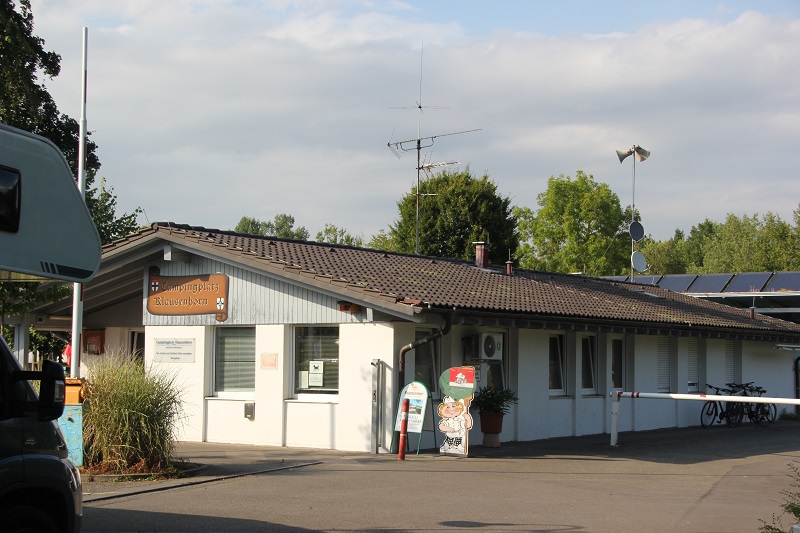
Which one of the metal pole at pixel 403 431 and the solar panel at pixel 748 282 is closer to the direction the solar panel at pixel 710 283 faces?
the metal pole

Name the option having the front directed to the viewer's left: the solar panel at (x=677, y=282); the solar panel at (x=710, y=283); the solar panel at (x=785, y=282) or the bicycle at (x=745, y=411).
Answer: the bicycle

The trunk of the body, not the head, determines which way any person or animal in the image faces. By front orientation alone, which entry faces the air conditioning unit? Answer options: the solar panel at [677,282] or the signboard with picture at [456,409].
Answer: the solar panel

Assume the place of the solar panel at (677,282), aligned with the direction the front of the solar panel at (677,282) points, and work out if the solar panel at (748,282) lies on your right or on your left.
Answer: on your left

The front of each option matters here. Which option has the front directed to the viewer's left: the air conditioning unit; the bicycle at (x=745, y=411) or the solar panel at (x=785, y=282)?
the bicycle

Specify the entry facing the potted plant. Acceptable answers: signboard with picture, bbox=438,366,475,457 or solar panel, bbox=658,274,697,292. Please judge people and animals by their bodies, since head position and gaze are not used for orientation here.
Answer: the solar panel

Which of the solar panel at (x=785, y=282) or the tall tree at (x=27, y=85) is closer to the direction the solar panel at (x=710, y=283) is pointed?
the tall tree

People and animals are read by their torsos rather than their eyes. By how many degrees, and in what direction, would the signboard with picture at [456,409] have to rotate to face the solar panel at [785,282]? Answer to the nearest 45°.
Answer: approximately 135° to its left

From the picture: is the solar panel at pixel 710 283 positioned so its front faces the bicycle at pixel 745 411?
yes

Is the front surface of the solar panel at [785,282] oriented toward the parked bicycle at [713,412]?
yes

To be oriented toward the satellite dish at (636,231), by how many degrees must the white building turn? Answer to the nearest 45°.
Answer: approximately 180°
